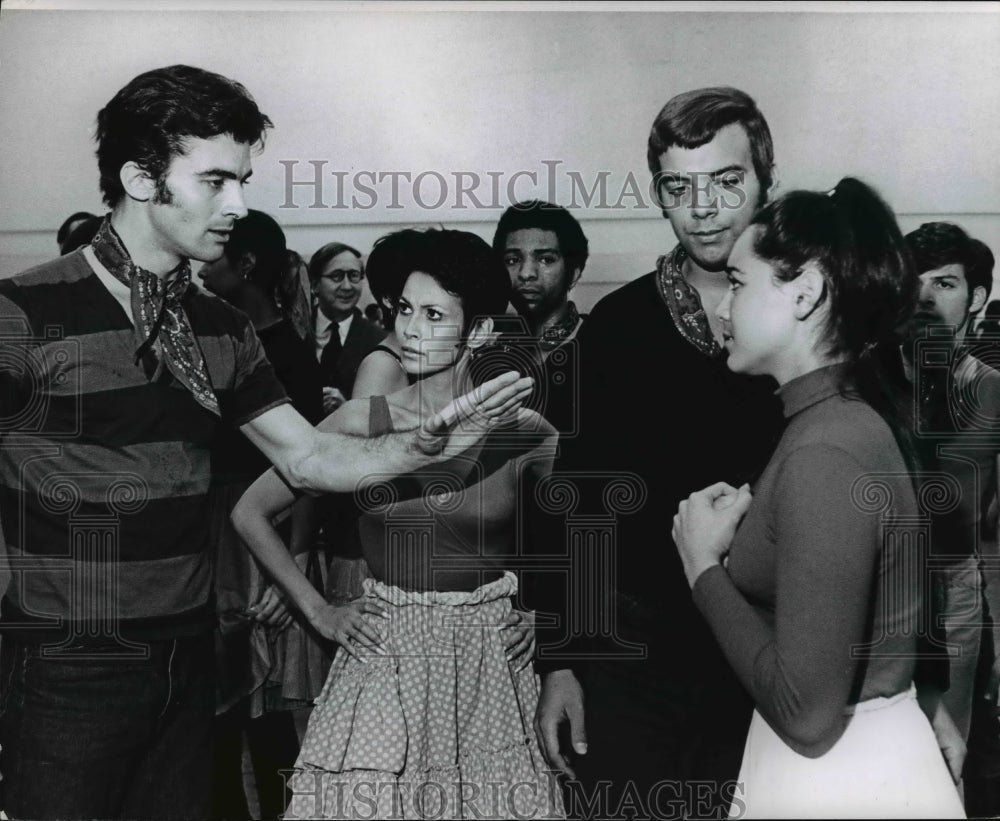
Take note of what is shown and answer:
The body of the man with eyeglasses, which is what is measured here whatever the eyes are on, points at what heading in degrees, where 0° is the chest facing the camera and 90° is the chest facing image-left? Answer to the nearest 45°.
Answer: approximately 0°
